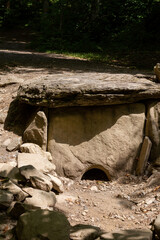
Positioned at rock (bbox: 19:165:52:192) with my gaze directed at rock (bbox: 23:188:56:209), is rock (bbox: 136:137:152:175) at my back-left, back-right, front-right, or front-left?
back-left

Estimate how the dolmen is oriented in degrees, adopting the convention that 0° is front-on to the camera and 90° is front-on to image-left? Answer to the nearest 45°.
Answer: approximately 0°

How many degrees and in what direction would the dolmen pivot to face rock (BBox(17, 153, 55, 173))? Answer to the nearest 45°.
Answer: approximately 45° to its right

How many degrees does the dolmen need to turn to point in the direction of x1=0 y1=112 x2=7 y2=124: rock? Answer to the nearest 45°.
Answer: approximately 90° to its right

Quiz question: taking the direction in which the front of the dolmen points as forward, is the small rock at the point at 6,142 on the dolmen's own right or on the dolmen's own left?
on the dolmen's own right

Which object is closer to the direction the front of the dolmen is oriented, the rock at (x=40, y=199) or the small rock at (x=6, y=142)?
the rock

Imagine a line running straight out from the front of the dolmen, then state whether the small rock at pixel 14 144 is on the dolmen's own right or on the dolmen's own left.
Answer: on the dolmen's own right
